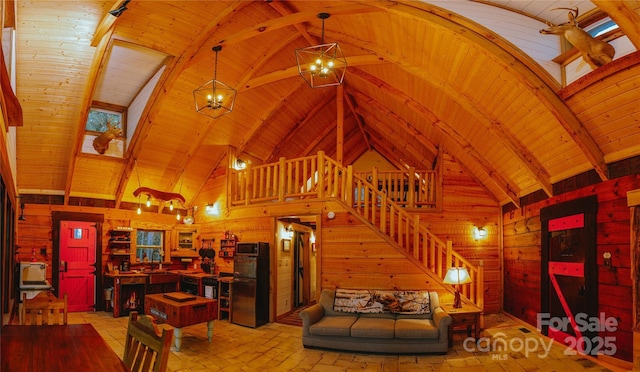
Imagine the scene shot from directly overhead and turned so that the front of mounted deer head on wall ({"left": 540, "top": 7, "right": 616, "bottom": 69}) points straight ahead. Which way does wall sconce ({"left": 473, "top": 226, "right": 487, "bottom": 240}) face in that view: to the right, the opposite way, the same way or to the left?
to the left

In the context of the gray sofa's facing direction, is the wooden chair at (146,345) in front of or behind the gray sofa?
in front

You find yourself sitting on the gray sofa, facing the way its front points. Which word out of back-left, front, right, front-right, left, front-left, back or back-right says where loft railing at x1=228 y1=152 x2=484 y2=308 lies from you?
back

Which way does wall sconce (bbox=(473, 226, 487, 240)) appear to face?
toward the camera

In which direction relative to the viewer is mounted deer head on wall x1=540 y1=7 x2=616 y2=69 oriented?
to the viewer's left

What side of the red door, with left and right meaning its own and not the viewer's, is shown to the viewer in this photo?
front

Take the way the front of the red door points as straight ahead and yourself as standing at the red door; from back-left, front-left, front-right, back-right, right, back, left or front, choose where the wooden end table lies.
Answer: front-left
